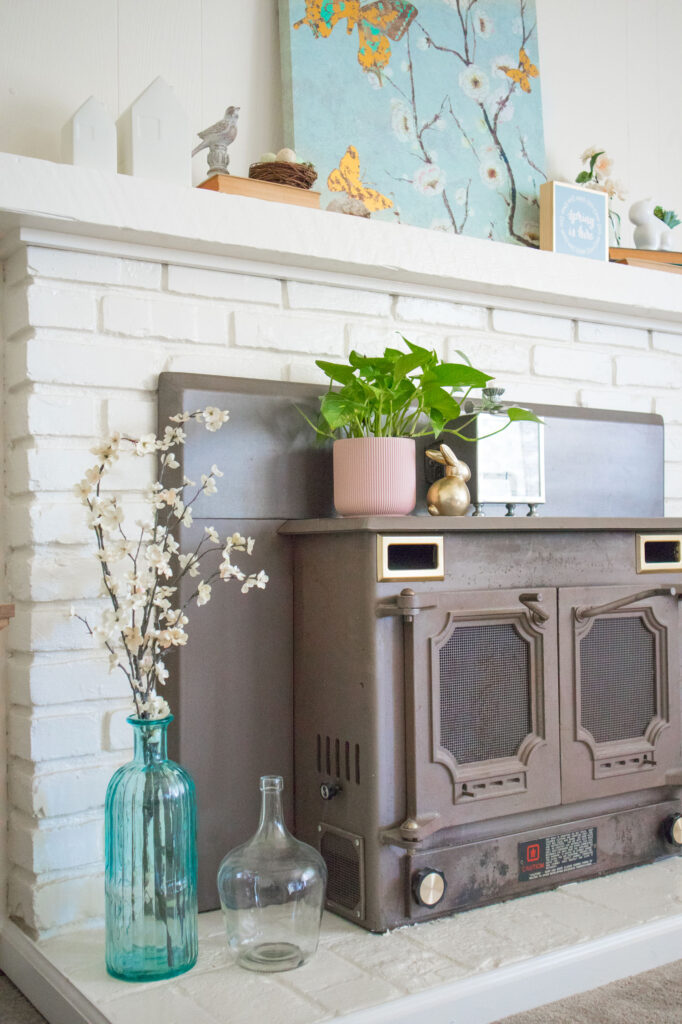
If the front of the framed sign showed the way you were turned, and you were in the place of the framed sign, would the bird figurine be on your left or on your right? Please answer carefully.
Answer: on your right

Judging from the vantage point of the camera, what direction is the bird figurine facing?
facing to the right of the viewer

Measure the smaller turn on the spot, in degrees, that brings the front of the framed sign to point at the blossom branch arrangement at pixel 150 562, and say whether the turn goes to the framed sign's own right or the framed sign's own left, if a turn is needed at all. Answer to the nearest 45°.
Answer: approximately 90° to the framed sign's own right
